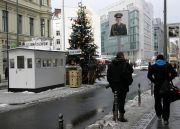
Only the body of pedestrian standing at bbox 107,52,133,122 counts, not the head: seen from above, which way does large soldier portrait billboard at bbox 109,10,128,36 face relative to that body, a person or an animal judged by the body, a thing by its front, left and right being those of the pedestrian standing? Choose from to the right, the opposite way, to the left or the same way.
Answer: the opposite way

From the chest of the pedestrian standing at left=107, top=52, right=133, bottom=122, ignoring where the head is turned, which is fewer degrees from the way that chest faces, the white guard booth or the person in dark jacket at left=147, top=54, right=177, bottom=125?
the white guard booth

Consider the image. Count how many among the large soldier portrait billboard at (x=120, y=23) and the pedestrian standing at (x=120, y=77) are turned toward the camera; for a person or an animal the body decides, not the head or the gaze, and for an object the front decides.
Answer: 1

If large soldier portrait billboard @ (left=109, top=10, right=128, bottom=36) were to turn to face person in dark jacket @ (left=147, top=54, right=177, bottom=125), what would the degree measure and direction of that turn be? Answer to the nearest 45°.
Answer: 0° — it already faces them

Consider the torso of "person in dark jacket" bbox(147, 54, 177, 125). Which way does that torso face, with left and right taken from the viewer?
facing away from the viewer

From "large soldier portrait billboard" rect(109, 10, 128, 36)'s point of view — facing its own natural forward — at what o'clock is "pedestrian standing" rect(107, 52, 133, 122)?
The pedestrian standing is roughly at 12 o'clock from the large soldier portrait billboard.

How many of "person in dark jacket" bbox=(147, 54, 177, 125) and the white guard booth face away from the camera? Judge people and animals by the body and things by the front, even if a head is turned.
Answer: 1

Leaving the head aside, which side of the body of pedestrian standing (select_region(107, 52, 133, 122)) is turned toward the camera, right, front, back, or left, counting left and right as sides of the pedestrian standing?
back
